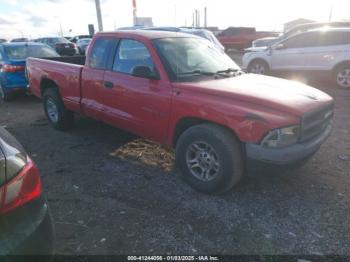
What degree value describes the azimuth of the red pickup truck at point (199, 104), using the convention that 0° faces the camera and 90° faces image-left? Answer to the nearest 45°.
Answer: approximately 315°

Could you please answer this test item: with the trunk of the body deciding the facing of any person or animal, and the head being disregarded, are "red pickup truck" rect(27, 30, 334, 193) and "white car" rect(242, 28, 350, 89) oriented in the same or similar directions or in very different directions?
very different directions

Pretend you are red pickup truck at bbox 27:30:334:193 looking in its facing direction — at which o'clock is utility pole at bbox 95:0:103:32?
The utility pole is roughly at 7 o'clock from the red pickup truck.

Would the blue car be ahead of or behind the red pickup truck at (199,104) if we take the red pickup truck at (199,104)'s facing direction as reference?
behind

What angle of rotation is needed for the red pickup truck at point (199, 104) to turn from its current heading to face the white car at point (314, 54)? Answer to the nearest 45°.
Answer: approximately 90° to its left

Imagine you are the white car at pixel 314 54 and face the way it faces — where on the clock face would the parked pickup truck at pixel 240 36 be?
The parked pickup truck is roughly at 1 o'clock from the white car.

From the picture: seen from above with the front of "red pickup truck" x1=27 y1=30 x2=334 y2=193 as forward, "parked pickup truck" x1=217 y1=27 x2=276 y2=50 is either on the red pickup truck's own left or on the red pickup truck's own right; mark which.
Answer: on the red pickup truck's own left

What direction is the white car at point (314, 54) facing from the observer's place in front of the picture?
facing away from the viewer and to the left of the viewer
